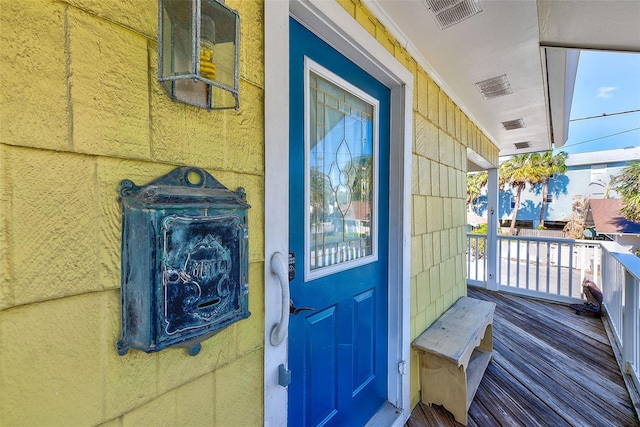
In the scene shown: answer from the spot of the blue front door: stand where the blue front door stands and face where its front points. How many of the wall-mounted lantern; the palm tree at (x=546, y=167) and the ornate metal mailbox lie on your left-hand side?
1

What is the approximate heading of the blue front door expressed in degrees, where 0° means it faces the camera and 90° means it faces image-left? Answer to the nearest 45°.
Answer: approximately 315°

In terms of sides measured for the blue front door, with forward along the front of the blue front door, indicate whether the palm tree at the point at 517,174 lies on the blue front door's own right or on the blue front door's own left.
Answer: on the blue front door's own left

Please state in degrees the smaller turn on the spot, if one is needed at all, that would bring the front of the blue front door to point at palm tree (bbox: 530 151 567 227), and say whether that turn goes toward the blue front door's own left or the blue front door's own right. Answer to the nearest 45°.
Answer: approximately 90° to the blue front door's own left

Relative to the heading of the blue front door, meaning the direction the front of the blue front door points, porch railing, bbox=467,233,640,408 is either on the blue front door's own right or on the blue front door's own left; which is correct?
on the blue front door's own left

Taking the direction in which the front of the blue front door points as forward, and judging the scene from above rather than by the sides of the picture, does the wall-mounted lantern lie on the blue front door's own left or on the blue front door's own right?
on the blue front door's own right

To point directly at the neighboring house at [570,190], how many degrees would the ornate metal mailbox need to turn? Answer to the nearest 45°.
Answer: approximately 45° to its left

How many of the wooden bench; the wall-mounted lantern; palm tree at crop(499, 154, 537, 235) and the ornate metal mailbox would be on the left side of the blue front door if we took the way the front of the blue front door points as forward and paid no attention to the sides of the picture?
2

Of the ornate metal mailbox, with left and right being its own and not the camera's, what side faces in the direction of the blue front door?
left

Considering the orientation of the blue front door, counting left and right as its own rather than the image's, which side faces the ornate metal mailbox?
right
